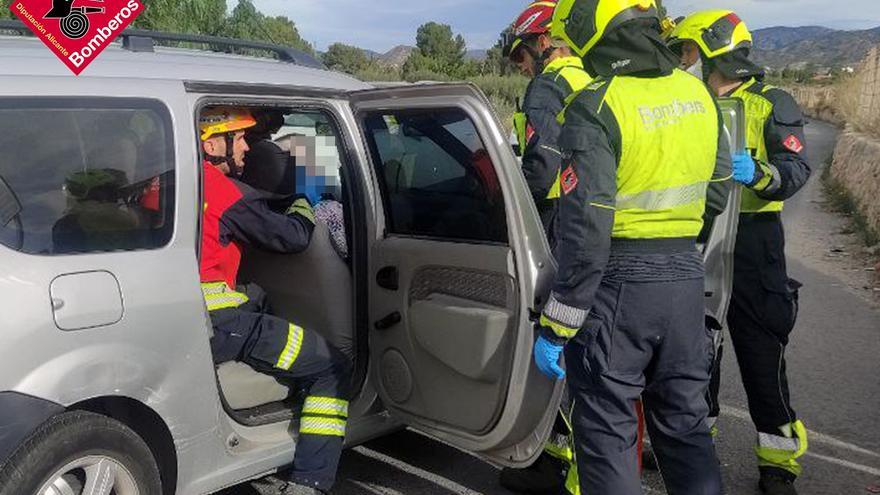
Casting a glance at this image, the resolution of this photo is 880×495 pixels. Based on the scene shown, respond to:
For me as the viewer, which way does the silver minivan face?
facing away from the viewer and to the right of the viewer

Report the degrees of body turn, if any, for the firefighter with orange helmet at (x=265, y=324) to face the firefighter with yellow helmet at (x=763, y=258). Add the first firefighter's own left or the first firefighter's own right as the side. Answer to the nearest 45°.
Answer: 0° — they already face them

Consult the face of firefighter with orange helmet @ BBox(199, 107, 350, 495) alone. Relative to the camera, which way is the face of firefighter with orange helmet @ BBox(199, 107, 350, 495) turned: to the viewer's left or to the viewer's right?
to the viewer's right

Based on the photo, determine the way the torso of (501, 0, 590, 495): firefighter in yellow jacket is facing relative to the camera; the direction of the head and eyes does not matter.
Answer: to the viewer's left

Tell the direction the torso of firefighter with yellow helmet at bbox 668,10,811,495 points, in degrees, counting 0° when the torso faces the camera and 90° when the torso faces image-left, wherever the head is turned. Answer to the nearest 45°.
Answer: approximately 90°

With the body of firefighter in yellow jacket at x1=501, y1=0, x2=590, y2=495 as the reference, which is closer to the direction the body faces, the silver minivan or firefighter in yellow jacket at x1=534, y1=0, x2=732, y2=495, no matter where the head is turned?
the silver minivan

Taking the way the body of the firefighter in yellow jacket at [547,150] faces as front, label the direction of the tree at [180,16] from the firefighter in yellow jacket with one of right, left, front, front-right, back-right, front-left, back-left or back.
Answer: front-right

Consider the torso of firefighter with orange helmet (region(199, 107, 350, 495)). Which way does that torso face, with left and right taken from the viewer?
facing to the right of the viewer

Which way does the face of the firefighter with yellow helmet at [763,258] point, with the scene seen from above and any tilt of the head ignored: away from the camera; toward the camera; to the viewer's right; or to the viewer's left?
to the viewer's left
